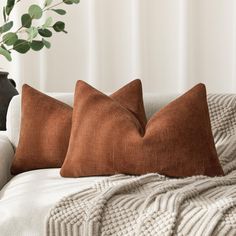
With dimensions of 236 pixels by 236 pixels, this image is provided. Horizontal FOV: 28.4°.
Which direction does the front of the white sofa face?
toward the camera

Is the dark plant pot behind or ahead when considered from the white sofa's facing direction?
behind
